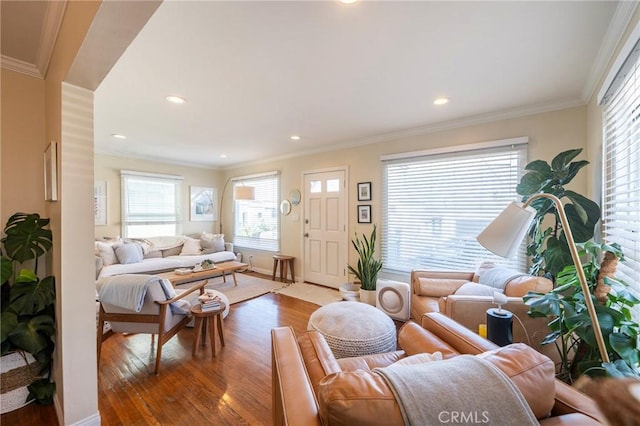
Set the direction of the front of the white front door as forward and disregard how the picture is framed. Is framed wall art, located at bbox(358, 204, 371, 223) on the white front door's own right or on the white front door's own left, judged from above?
on the white front door's own left

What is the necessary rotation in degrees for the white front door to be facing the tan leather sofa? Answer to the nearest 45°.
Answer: approximately 45° to its left

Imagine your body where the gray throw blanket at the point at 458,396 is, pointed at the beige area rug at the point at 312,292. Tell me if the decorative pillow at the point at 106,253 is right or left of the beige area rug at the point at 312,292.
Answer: left

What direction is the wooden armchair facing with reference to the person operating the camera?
facing away from the viewer and to the right of the viewer

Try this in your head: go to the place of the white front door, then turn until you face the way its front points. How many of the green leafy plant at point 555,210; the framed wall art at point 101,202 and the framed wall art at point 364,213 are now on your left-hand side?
2

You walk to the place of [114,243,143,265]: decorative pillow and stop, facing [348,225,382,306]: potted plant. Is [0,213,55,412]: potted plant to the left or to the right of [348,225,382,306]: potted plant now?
right

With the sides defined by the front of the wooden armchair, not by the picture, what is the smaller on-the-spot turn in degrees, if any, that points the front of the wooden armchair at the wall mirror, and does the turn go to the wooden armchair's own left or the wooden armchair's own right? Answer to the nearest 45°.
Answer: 0° — it already faces it

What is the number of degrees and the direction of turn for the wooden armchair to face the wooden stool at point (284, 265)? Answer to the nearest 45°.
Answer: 0° — it already faces it

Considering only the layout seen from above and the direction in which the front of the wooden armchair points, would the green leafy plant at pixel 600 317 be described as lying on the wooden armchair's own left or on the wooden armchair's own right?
on the wooden armchair's own right

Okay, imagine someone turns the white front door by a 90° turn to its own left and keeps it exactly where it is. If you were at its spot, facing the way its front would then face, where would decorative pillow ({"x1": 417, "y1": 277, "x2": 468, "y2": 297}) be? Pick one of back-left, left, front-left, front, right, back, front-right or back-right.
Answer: front
